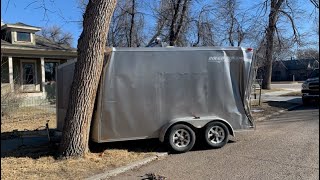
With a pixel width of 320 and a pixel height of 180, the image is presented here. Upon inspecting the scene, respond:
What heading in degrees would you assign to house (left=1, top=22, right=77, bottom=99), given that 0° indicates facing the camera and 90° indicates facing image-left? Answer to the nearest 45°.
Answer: approximately 0°

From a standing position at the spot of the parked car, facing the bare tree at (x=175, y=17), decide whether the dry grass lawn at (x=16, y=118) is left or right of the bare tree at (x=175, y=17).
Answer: left

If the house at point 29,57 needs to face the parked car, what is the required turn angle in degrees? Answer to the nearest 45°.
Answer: approximately 45° to its left

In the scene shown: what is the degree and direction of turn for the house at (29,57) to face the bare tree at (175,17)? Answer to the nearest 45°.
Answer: approximately 90° to its left

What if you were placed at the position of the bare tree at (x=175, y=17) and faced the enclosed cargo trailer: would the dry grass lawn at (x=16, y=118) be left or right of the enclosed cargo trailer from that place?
right

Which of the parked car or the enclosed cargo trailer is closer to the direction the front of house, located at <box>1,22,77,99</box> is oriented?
the enclosed cargo trailer

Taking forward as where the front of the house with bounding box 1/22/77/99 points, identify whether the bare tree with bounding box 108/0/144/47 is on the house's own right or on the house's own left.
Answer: on the house's own left

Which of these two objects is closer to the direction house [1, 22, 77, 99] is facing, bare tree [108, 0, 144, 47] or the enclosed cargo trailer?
the enclosed cargo trailer

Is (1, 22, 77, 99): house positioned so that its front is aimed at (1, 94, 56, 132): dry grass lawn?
yes

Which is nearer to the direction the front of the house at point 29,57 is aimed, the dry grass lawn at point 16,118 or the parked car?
the dry grass lawn

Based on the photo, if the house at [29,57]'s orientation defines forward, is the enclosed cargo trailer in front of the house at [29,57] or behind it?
in front
